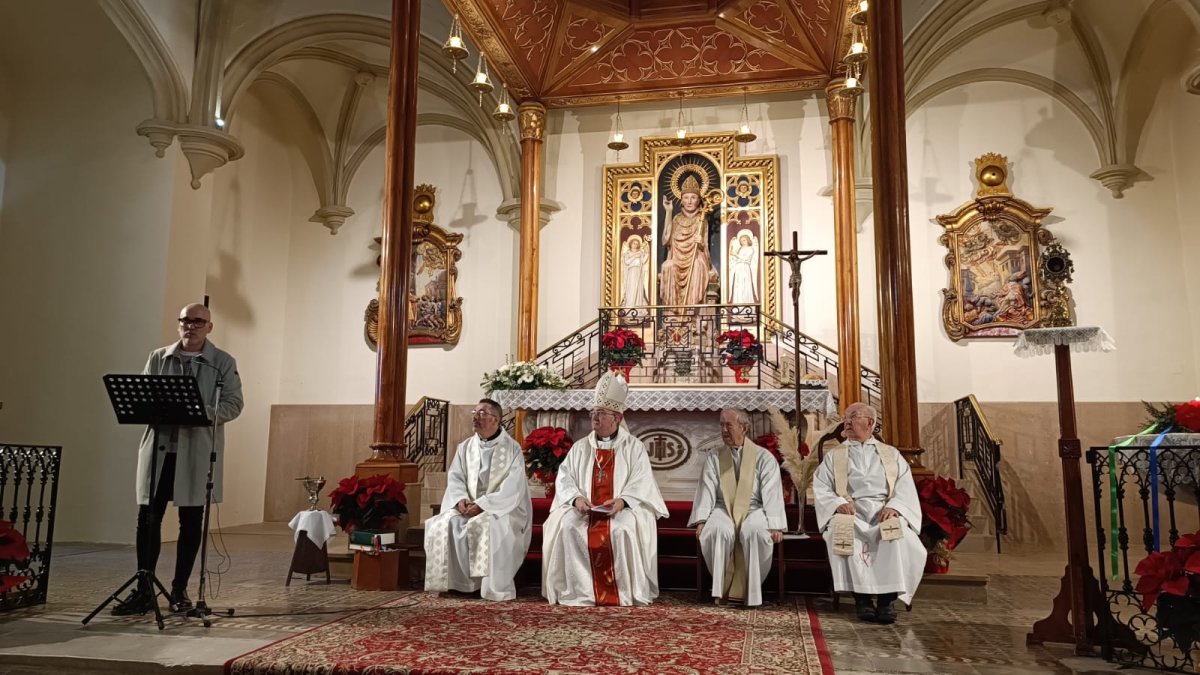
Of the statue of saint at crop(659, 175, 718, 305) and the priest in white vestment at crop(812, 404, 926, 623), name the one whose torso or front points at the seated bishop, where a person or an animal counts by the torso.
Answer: the statue of saint

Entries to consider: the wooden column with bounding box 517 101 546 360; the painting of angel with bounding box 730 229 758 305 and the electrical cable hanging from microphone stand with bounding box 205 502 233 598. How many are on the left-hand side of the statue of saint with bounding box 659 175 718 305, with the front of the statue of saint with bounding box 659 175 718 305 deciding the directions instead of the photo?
1

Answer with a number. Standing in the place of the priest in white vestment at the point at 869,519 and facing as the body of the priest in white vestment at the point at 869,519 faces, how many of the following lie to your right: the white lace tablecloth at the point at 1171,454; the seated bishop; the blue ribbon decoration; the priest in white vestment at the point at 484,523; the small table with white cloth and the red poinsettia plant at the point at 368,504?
4

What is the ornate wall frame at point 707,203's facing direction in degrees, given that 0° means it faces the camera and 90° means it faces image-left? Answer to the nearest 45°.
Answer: approximately 0°

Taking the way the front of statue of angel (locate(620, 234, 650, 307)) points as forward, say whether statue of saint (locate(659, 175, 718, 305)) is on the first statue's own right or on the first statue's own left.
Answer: on the first statue's own left

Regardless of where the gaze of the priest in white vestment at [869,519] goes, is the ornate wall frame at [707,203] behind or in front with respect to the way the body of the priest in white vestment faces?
behind

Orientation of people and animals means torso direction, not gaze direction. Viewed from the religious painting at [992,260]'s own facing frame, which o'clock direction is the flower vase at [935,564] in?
The flower vase is roughly at 12 o'clock from the religious painting.

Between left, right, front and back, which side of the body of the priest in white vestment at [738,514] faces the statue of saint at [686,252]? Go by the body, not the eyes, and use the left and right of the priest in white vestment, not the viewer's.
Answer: back

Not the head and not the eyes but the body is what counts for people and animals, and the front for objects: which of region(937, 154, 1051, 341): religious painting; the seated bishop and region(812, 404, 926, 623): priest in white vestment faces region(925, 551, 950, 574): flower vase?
the religious painting

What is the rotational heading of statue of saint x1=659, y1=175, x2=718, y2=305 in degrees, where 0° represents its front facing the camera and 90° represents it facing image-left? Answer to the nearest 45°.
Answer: approximately 0°
